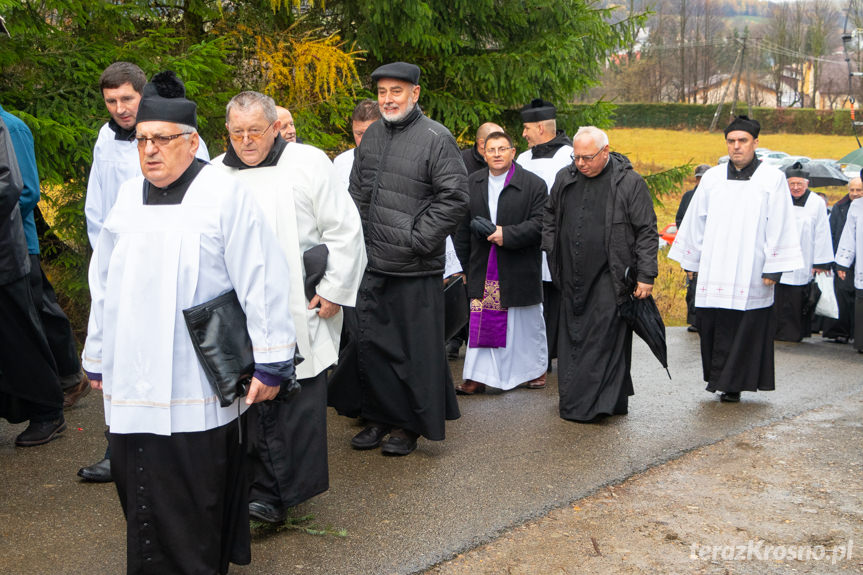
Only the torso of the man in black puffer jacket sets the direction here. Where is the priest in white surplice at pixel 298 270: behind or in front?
in front

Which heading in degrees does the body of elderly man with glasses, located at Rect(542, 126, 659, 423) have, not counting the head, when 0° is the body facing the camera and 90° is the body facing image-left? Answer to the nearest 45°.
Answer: approximately 45°

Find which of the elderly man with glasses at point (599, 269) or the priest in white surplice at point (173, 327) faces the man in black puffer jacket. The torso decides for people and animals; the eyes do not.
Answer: the elderly man with glasses

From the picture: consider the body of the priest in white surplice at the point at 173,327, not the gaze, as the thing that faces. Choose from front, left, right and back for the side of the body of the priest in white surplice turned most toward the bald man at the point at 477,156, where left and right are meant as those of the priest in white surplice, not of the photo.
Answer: back

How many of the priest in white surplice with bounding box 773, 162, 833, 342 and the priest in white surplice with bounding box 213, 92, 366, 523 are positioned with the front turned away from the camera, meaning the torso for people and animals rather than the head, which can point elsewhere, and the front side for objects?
0

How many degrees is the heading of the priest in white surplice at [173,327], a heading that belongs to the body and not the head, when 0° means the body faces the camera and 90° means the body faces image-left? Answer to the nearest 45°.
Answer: approximately 45°

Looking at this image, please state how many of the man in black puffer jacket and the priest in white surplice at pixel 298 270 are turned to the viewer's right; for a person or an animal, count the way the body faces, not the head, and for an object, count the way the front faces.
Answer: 0

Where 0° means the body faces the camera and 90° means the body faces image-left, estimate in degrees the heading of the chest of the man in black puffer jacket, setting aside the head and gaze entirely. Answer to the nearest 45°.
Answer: approximately 45°

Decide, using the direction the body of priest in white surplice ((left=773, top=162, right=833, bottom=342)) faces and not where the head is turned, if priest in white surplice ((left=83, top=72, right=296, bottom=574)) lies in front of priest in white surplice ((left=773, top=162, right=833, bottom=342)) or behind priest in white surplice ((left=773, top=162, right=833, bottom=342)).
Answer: in front

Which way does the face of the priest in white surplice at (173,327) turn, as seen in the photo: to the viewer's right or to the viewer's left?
to the viewer's left
